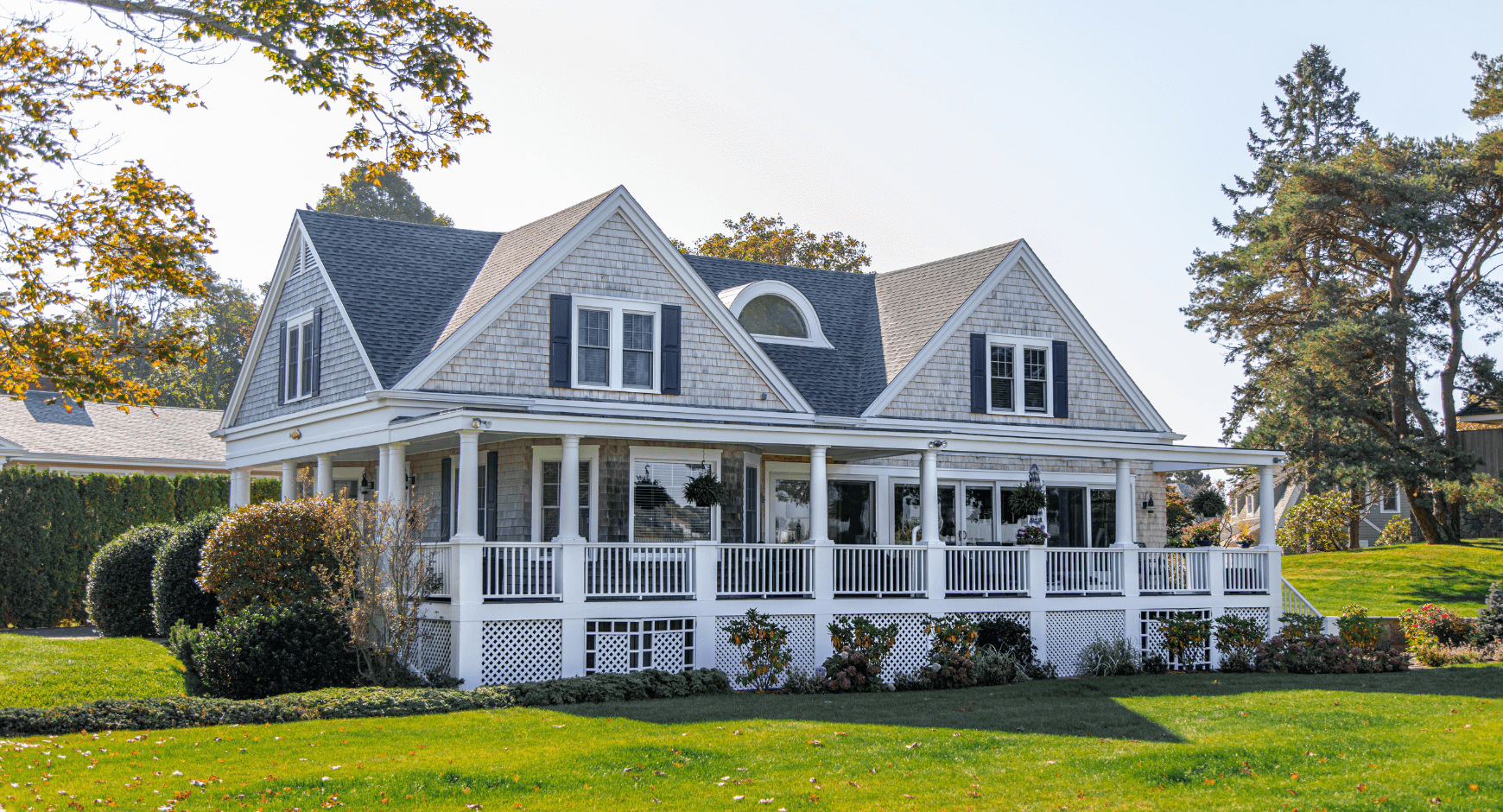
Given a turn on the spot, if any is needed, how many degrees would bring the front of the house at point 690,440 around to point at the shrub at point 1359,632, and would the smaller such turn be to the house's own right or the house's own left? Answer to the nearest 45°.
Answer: approximately 45° to the house's own left

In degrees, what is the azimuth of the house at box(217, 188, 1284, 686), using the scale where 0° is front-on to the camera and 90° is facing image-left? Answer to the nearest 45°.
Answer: approximately 315°

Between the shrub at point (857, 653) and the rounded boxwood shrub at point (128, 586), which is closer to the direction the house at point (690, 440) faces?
the shrub

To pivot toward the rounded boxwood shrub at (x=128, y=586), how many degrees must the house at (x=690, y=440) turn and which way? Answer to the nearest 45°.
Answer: approximately 135° to its right

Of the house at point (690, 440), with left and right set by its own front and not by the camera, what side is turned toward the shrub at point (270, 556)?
right

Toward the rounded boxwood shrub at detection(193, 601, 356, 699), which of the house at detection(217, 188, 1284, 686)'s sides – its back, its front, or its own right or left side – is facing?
right

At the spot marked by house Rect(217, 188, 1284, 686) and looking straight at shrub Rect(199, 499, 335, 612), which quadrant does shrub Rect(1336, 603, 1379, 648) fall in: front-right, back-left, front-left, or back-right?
back-left
